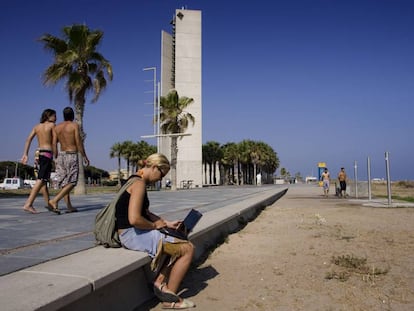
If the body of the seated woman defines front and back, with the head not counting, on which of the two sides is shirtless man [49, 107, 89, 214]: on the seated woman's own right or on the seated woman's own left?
on the seated woman's own left

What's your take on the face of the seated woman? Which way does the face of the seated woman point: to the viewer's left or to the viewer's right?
to the viewer's right

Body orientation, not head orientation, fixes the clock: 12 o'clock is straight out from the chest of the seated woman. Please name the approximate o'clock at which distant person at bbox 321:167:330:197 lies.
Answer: The distant person is roughly at 10 o'clock from the seated woman.

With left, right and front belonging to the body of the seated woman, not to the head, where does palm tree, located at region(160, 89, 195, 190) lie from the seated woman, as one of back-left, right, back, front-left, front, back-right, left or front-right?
left

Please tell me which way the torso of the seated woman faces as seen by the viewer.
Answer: to the viewer's right

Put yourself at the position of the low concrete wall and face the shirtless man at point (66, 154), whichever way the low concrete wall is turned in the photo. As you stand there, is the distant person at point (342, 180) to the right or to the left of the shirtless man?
right
